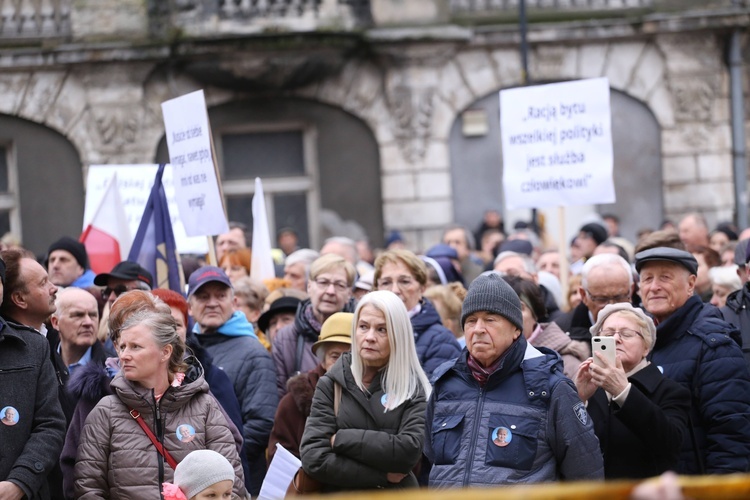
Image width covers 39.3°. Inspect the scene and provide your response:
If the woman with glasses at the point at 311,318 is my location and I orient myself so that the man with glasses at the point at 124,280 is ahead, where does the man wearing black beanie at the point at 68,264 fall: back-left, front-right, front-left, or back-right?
front-right

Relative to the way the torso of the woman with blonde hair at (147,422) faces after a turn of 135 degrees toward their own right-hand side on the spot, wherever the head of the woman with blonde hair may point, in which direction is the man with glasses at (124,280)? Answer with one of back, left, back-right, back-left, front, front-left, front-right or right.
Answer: front-right

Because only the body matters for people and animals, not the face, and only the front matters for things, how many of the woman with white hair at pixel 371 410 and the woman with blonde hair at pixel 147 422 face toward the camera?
2

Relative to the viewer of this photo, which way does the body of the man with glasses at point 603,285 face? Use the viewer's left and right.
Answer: facing the viewer and to the right of the viewer

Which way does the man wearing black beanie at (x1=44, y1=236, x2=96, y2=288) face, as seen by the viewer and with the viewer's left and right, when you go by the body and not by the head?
facing the viewer and to the left of the viewer

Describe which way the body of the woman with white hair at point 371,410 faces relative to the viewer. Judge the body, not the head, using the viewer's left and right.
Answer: facing the viewer

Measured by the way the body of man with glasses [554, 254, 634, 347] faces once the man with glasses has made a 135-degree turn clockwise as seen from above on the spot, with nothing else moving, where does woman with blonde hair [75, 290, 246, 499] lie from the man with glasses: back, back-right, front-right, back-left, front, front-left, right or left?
front-left

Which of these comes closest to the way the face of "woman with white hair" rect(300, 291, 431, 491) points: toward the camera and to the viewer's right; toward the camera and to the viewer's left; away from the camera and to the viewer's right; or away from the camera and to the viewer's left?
toward the camera and to the viewer's left

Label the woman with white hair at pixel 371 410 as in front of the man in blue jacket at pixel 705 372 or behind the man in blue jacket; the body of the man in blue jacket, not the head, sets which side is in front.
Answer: in front

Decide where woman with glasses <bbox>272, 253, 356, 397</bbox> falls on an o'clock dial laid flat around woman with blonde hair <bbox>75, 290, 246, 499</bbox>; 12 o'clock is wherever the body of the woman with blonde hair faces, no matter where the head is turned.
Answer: The woman with glasses is roughly at 7 o'clock from the woman with blonde hair.
